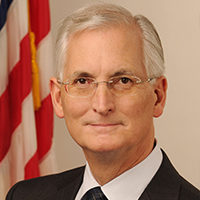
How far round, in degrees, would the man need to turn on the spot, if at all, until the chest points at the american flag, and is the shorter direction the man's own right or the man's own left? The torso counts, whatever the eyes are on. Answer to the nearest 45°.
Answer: approximately 90° to the man's own right

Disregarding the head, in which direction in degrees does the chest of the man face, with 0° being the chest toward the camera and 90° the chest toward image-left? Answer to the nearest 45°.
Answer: approximately 45°
